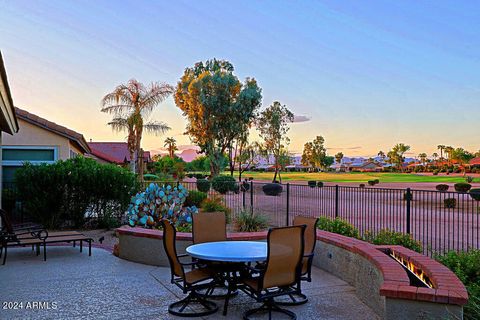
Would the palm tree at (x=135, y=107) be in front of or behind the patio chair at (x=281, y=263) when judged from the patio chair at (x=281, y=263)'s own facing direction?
in front

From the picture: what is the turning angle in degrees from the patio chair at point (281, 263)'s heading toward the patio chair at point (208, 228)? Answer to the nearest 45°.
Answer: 0° — it already faces it

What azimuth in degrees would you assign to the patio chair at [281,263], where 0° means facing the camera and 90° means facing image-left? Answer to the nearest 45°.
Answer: approximately 135°

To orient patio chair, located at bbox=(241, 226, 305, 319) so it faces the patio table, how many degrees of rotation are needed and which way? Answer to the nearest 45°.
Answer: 0° — it already faces it

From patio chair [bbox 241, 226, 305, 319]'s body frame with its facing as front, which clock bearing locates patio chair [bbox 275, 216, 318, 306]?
patio chair [bbox 275, 216, 318, 306] is roughly at 2 o'clock from patio chair [bbox 241, 226, 305, 319].

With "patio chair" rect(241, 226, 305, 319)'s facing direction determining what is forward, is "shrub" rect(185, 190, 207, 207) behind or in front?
in front

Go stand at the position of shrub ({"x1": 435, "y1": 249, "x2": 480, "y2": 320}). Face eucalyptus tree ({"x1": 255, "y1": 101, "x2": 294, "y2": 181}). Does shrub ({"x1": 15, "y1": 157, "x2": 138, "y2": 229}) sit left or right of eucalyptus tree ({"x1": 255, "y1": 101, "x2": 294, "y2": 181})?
left

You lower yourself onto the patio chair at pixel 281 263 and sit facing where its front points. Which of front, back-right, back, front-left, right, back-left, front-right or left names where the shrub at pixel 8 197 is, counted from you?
front

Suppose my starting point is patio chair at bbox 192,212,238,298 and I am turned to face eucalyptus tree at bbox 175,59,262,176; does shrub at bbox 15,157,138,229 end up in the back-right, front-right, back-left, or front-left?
front-left

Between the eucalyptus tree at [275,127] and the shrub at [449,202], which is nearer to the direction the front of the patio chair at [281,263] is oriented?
the eucalyptus tree

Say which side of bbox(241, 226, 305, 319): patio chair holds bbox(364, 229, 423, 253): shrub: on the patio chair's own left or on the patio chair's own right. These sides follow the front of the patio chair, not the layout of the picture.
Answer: on the patio chair's own right

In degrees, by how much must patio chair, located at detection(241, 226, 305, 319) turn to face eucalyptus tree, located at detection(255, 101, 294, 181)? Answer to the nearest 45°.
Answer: approximately 45° to its right

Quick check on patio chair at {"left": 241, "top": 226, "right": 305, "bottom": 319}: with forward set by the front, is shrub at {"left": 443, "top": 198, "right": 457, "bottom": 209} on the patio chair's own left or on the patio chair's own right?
on the patio chair's own right

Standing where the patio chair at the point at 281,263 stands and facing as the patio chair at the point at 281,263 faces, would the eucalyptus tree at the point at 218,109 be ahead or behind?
ahead

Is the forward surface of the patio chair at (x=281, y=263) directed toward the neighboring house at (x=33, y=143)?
yes
